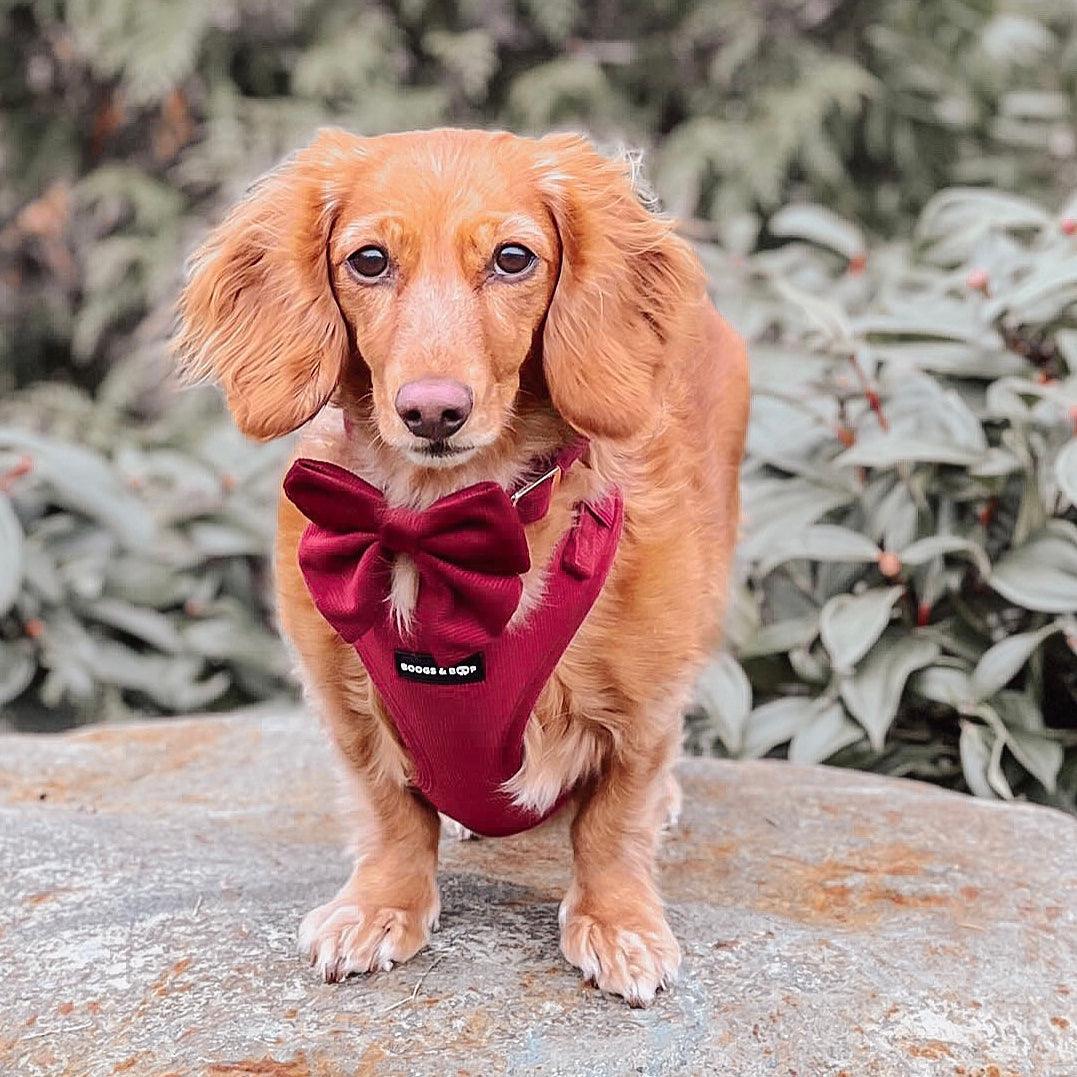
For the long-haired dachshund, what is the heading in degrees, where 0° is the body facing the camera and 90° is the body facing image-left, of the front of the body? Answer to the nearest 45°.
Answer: approximately 0°

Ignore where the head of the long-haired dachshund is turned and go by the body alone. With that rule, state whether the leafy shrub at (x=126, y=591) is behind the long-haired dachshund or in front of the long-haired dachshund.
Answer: behind

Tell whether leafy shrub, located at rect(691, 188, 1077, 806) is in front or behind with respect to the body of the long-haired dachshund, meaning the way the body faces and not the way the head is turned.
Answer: behind
